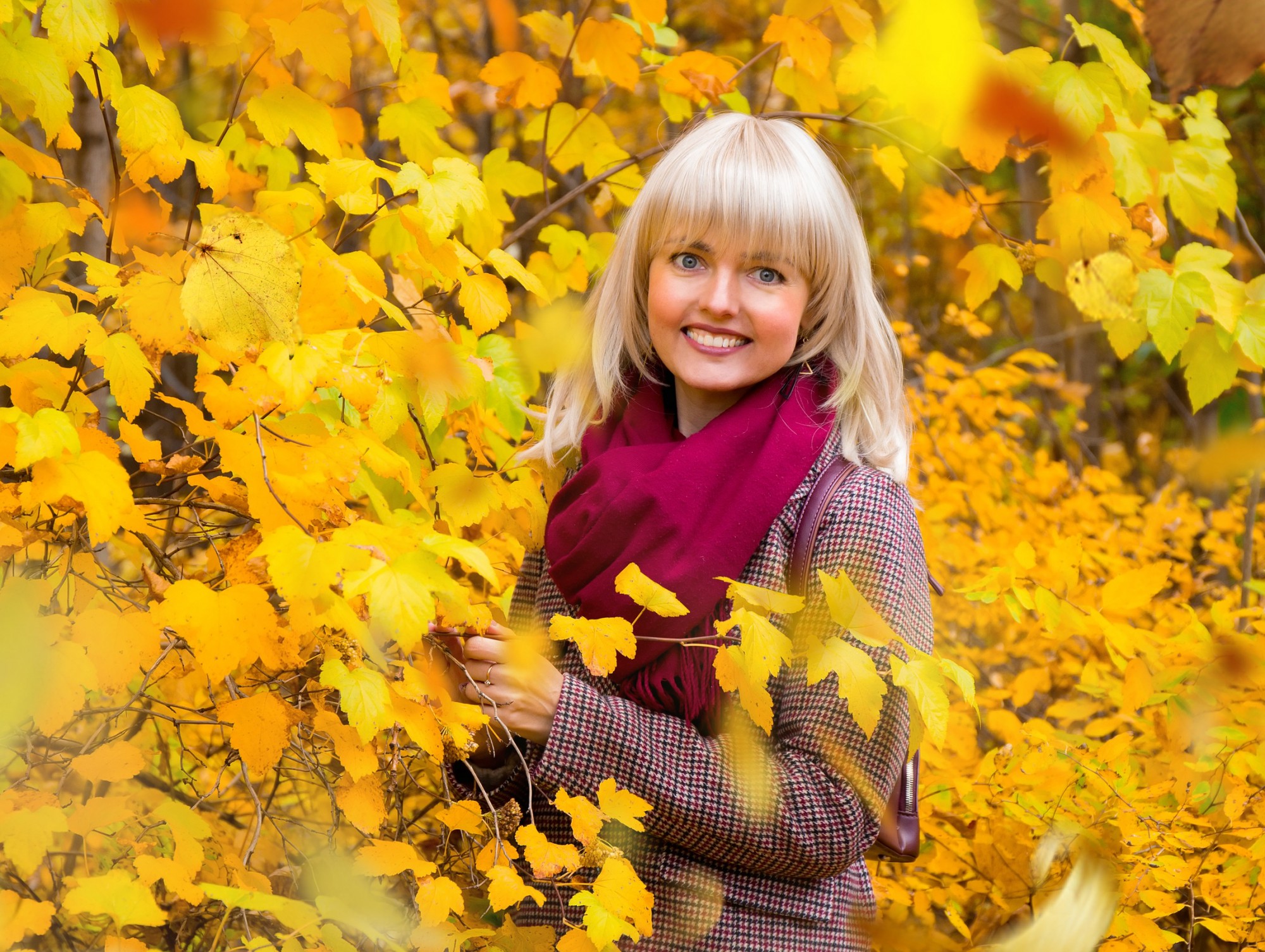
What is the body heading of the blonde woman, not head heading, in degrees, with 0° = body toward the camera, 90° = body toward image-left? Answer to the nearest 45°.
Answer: approximately 45°

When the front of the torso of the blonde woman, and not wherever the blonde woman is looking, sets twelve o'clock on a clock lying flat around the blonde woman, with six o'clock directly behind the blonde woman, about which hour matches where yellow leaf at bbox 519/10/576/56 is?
The yellow leaf is roughly at 4 o'clock from the blonde woman.

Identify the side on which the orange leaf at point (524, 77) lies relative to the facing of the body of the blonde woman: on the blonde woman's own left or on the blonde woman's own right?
on the blonde woman's own right

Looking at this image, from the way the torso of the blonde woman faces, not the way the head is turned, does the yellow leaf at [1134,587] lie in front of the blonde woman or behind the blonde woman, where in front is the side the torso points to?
behind

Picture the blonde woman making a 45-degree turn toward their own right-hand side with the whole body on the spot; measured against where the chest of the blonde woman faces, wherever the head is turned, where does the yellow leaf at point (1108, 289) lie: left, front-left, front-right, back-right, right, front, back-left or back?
back-right
